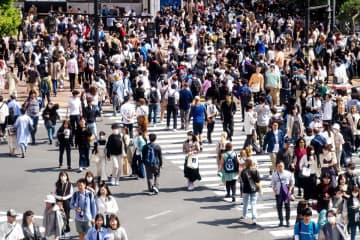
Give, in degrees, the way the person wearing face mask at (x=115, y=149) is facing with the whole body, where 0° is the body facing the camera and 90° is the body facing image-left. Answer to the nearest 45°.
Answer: approximately 0°

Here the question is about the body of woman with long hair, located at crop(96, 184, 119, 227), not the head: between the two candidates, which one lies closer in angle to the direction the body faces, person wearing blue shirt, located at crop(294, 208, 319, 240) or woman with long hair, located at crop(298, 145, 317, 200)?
the person wearing blue shirt

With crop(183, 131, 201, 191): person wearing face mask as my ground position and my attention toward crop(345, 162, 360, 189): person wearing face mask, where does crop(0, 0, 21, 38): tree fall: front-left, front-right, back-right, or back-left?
back-left

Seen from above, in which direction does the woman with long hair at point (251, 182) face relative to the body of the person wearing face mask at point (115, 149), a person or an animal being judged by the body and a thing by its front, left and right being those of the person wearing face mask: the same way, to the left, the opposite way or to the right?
the opposite way

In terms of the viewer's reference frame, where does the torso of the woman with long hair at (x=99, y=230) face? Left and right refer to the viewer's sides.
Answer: facing the viewer

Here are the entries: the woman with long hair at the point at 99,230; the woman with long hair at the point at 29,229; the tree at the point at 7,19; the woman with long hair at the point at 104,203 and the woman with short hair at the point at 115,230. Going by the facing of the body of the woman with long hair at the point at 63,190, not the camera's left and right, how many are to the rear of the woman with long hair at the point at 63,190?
1

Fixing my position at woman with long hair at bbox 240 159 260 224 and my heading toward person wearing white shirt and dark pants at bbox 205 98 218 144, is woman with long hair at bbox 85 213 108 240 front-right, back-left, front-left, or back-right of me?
back-left

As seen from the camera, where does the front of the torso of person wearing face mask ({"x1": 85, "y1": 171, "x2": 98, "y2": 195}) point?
toward the camera

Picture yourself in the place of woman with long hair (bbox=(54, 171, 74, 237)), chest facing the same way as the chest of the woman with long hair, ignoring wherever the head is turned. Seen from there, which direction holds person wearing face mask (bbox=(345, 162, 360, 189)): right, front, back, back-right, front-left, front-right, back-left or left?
left

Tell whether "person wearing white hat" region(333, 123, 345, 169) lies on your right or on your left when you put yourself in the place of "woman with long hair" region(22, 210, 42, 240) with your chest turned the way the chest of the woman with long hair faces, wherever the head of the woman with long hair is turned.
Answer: on your left

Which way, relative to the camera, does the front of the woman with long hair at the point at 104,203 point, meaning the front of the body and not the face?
toward the camera
